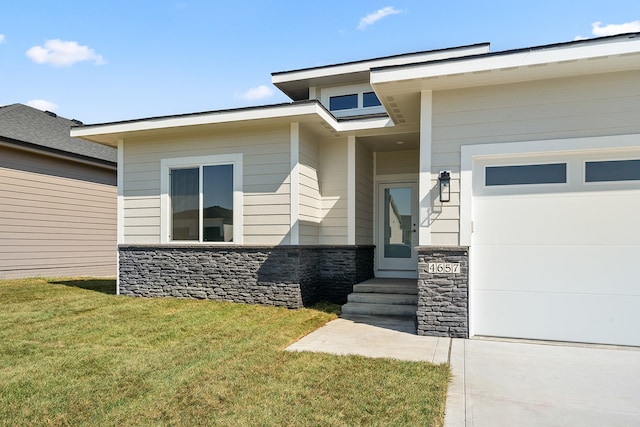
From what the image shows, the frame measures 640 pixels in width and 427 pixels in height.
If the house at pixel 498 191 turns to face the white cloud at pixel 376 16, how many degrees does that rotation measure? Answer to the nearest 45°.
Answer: approximately 180°

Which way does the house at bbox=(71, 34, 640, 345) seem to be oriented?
toward the camera

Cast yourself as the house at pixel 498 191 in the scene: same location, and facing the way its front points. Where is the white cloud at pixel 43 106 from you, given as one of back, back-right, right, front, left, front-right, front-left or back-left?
back-right

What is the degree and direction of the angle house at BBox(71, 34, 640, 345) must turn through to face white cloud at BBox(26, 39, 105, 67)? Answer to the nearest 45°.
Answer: approximately 135° to its right

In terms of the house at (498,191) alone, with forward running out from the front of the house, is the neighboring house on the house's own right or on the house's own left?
on the house's own right
